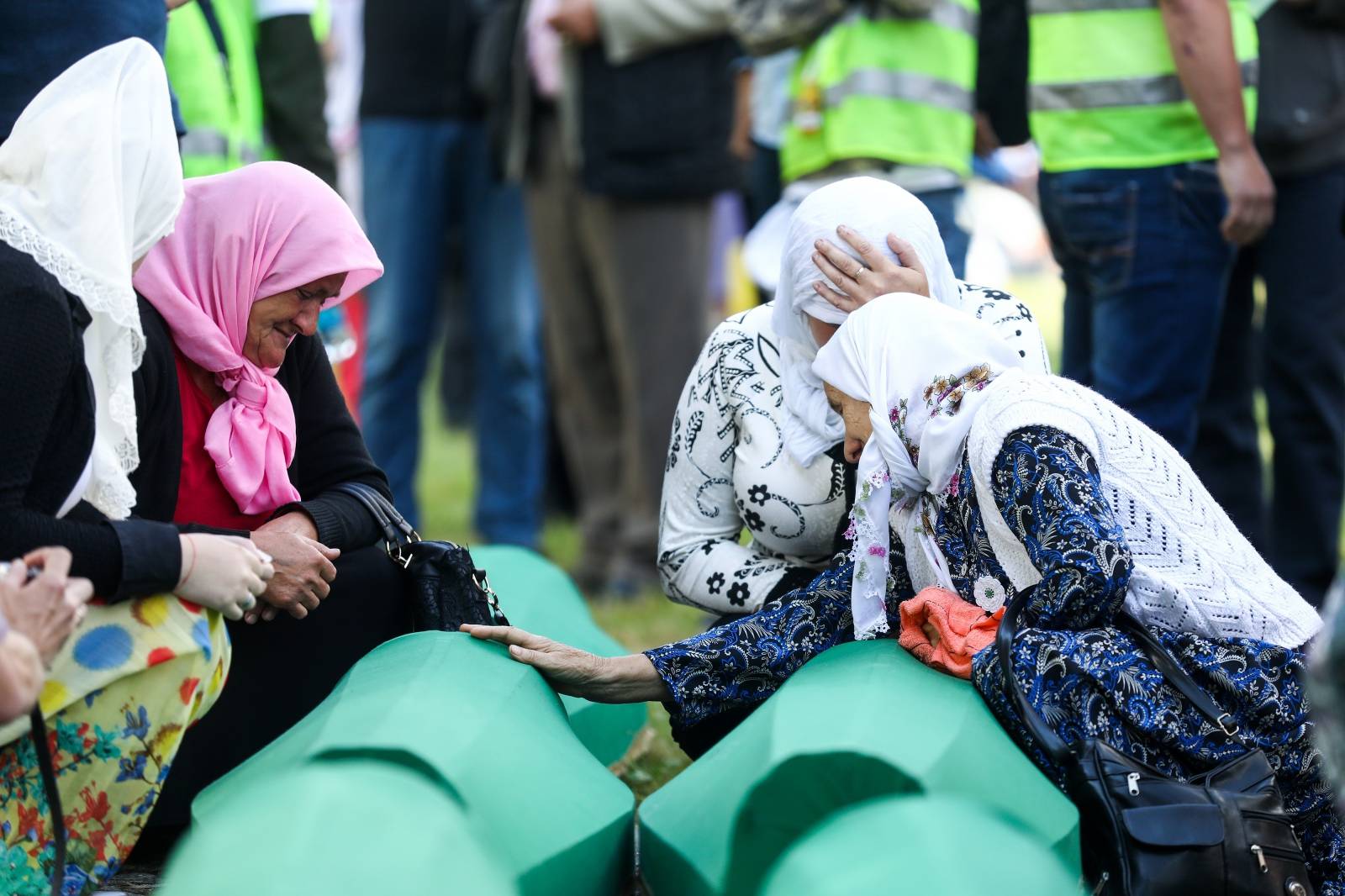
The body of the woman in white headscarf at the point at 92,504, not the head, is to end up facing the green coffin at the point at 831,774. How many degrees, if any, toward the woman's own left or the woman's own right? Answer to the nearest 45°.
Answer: approximately 45° to the woman's own right

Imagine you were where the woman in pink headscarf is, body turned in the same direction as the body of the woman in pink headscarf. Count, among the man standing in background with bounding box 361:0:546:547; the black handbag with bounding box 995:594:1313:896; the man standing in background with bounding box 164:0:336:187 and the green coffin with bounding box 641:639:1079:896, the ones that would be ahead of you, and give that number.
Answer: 2

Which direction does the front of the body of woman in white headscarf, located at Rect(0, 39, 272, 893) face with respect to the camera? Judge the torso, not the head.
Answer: to the viewer's right

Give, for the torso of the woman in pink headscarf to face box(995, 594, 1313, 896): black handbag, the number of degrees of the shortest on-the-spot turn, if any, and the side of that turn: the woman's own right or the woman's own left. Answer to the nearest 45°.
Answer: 0° — they already face it

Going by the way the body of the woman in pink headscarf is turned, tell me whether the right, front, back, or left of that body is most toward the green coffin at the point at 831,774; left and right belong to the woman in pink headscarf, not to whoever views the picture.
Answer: front

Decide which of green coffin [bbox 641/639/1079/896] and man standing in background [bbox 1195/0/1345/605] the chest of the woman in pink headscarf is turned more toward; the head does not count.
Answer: the green coffin

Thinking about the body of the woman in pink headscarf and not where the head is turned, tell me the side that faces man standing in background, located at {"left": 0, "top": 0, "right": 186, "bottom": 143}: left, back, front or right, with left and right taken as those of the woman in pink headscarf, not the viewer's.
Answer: back

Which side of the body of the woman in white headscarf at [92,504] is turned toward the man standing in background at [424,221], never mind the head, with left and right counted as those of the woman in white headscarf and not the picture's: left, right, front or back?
left

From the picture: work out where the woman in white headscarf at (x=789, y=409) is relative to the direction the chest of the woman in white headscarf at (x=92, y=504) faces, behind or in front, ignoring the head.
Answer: in front

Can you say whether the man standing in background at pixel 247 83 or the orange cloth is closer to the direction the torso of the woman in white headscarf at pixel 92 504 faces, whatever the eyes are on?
the orange cloth

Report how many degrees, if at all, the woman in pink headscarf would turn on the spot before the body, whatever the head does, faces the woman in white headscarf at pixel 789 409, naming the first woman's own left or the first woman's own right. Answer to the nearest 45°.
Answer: approximately 45° to the first woman's own left

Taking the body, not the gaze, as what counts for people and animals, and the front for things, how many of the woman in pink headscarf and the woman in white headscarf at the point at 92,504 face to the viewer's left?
0

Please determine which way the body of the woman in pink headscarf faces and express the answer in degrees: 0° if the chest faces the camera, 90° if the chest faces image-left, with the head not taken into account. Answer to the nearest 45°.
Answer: approximately 315°

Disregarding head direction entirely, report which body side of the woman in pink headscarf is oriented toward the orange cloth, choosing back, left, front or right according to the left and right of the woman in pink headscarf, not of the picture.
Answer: front

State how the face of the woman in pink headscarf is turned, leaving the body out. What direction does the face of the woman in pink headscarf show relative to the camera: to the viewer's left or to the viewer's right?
to the viewer's right

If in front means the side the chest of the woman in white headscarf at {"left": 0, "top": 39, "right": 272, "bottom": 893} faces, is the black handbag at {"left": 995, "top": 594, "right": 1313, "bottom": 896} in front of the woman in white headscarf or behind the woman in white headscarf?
in front

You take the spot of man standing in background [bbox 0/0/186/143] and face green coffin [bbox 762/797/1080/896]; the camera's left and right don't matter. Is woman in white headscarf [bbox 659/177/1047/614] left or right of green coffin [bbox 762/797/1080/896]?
left

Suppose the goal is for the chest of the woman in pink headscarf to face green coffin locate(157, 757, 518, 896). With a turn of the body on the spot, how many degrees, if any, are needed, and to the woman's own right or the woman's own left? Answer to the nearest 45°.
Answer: approximately 45° to the woman's own right
